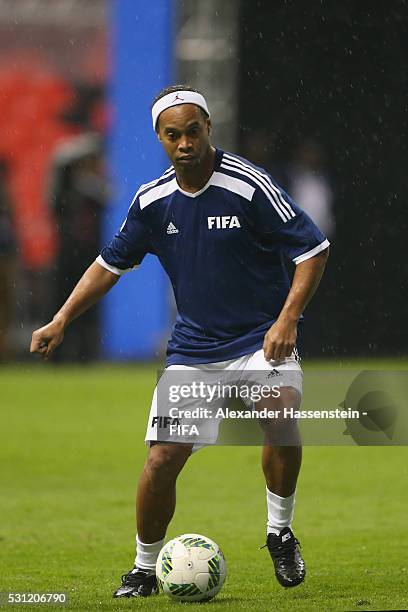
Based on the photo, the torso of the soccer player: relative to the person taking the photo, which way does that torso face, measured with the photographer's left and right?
facing the viewer
